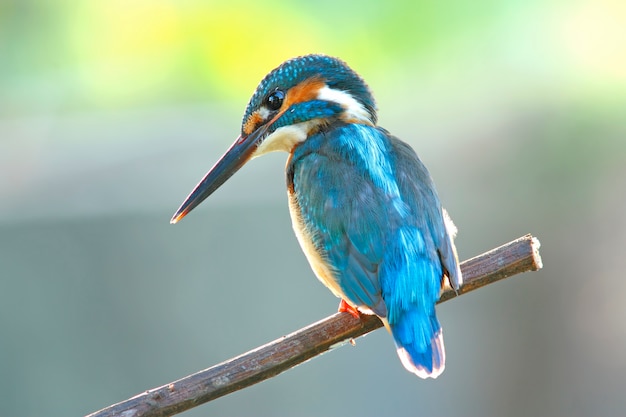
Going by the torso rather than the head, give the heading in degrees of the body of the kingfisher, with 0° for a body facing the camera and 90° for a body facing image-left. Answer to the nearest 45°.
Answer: approximately 135°
